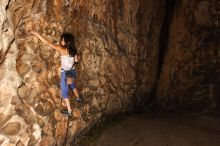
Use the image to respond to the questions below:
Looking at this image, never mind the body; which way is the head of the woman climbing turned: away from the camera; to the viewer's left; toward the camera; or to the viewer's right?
to the viewer's left

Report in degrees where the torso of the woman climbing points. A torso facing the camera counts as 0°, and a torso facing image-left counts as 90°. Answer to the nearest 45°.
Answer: approximately 135°
